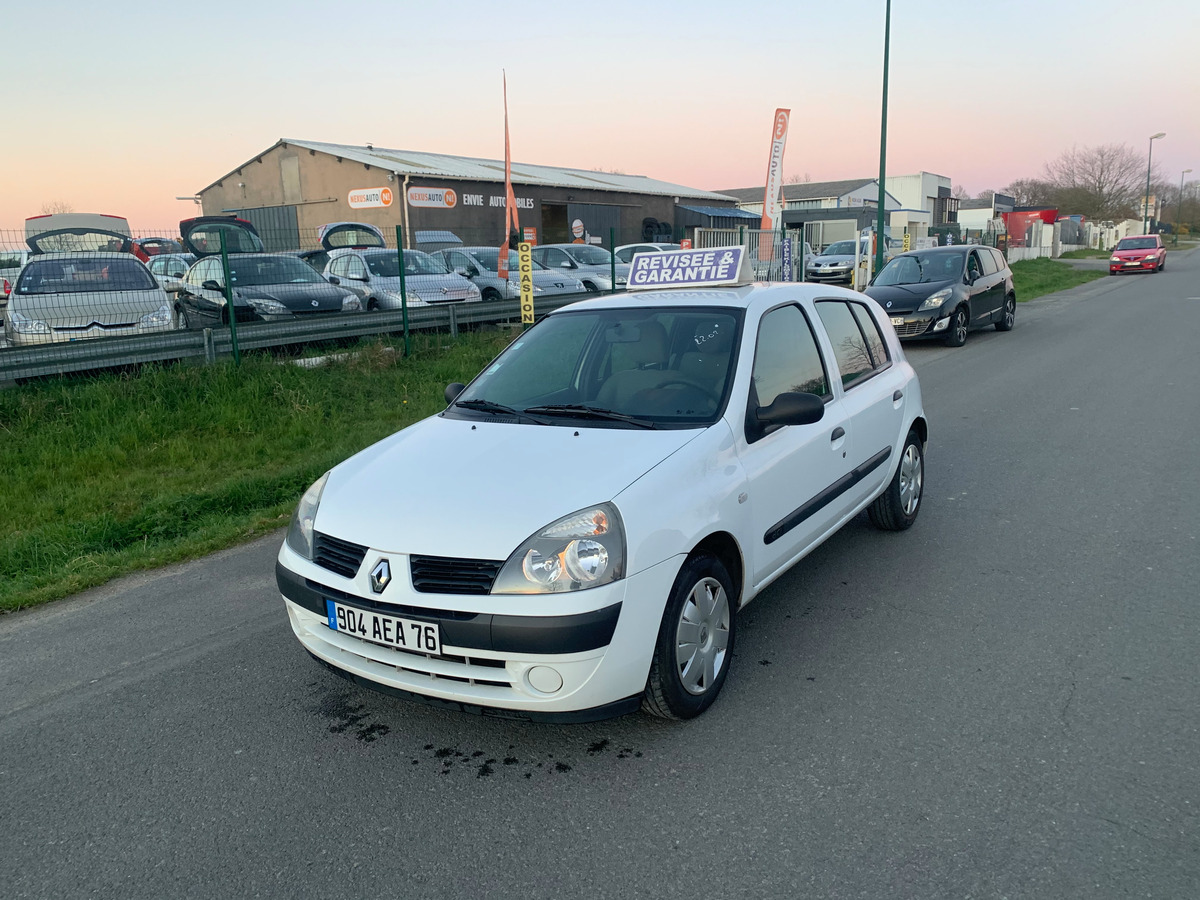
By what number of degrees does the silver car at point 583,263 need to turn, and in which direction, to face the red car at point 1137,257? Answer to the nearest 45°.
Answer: approximately 90° to its left

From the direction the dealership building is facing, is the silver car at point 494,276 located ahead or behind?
ahead

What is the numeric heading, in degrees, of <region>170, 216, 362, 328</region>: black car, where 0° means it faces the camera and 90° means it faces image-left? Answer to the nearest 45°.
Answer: approximately 315°

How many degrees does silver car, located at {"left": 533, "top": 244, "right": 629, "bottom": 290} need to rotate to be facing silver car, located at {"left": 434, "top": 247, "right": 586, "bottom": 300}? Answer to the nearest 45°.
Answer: approximately 90° to its right

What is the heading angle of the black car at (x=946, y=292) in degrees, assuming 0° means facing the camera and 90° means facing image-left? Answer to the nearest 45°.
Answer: approximately 45°

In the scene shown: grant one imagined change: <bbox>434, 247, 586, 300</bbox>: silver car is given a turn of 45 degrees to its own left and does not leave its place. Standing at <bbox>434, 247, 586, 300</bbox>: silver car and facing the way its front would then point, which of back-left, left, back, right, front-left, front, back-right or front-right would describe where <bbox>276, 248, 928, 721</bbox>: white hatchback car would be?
right

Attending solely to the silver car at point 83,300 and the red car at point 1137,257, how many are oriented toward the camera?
2

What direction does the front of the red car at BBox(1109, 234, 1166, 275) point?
toward the camera

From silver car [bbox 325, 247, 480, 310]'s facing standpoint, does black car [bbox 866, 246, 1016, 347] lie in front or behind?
in front

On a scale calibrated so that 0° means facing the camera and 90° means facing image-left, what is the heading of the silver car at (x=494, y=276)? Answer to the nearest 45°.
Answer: approximately 315°
